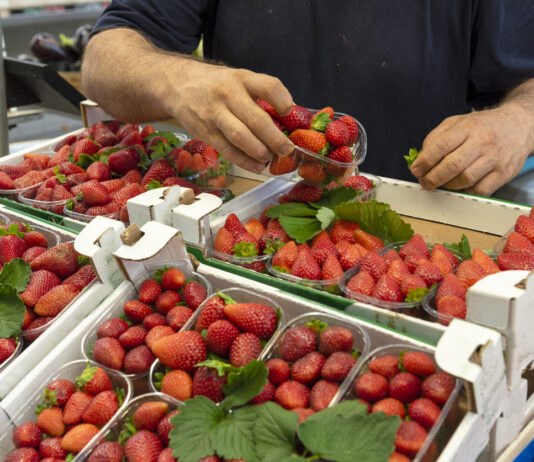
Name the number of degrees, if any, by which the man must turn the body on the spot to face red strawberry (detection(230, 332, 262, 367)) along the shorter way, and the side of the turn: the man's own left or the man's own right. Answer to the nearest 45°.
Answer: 0° — they already face it

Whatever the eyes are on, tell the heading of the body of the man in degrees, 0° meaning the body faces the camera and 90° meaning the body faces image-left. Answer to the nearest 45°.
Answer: approximately 0°

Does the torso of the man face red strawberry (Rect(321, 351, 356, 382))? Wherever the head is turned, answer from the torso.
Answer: yes

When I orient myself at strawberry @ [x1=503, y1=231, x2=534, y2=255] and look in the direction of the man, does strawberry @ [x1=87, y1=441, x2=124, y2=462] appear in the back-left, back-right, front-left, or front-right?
back-left
